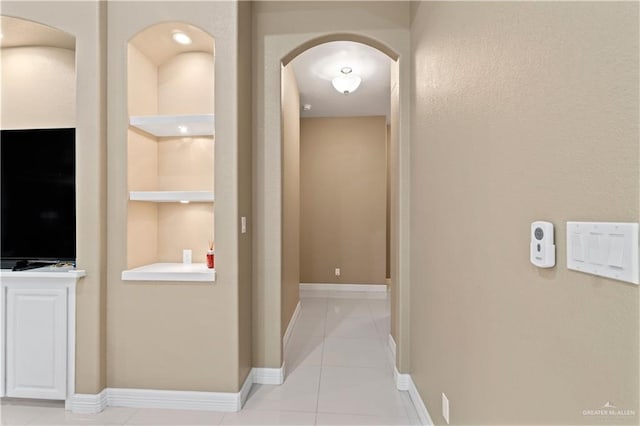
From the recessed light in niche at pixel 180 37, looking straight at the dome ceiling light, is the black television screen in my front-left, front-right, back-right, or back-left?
back-left

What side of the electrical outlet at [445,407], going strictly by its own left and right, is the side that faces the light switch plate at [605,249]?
left

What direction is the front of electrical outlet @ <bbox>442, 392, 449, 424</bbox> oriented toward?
to the viewer's left

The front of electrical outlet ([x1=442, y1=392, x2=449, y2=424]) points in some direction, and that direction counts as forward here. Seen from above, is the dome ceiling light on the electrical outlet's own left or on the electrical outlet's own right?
on the electrical outlet's own right

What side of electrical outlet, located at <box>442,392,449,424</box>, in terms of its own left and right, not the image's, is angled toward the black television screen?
front

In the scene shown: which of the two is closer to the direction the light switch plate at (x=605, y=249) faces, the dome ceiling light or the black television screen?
the black television screen

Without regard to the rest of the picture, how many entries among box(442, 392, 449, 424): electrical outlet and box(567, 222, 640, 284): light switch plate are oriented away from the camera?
0

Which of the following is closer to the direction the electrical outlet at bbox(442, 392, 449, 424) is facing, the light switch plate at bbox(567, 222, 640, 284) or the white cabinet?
the white cabinet

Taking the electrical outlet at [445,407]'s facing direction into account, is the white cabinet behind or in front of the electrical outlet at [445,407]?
in front
